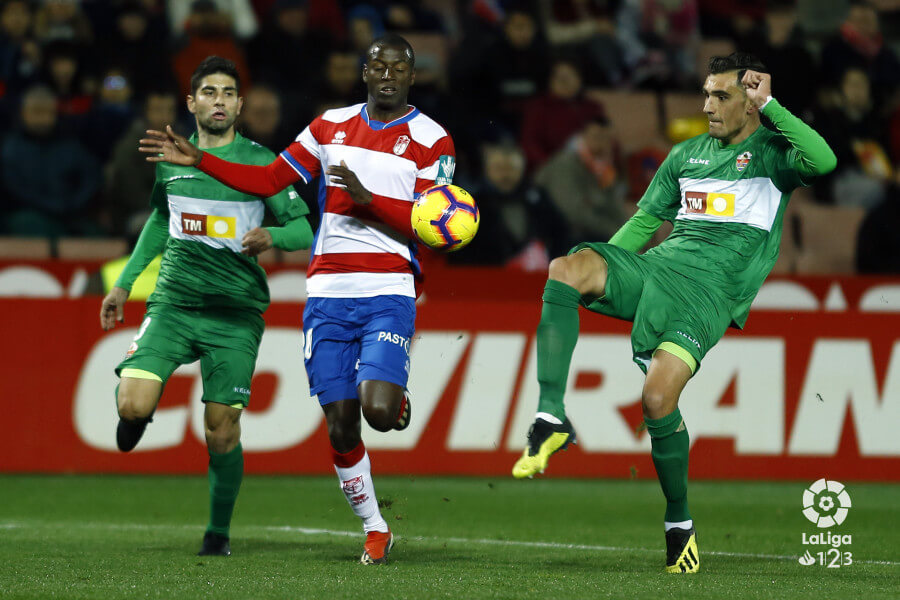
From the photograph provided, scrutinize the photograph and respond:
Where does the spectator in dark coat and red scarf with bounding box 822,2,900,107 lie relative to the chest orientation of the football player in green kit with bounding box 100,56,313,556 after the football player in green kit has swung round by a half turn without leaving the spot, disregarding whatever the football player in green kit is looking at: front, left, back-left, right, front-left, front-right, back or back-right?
front-right

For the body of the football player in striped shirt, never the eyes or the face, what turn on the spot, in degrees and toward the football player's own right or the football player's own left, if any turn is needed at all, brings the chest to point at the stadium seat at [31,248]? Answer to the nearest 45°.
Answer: approximately 135° to the football player's own right

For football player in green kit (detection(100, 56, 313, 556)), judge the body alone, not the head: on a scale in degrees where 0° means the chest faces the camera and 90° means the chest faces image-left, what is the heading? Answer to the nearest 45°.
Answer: approximately 0°

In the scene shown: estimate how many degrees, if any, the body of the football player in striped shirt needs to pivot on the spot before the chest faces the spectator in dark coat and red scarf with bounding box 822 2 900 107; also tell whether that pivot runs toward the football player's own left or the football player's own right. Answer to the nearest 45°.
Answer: approximately 135° to the football player's own left

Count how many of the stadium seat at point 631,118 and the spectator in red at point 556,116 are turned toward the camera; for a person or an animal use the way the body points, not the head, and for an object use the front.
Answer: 2

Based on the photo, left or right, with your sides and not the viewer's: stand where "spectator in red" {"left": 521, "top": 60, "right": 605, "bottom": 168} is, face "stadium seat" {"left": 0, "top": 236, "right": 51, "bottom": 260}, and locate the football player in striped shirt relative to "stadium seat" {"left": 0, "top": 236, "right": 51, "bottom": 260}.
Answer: left

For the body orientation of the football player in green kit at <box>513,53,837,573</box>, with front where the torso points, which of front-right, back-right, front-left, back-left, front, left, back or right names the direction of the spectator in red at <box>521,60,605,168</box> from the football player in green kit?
back-right

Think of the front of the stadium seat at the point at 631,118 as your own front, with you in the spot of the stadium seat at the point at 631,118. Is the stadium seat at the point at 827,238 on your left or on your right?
on your left

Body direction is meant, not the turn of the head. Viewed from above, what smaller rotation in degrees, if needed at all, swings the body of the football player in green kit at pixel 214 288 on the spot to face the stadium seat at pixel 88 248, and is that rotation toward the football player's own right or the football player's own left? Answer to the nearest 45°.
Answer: approximately 180°

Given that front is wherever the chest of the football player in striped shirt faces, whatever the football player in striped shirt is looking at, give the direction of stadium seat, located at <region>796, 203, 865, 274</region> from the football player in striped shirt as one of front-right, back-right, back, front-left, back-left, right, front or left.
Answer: back-left

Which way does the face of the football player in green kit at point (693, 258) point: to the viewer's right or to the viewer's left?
to the viewer's left
